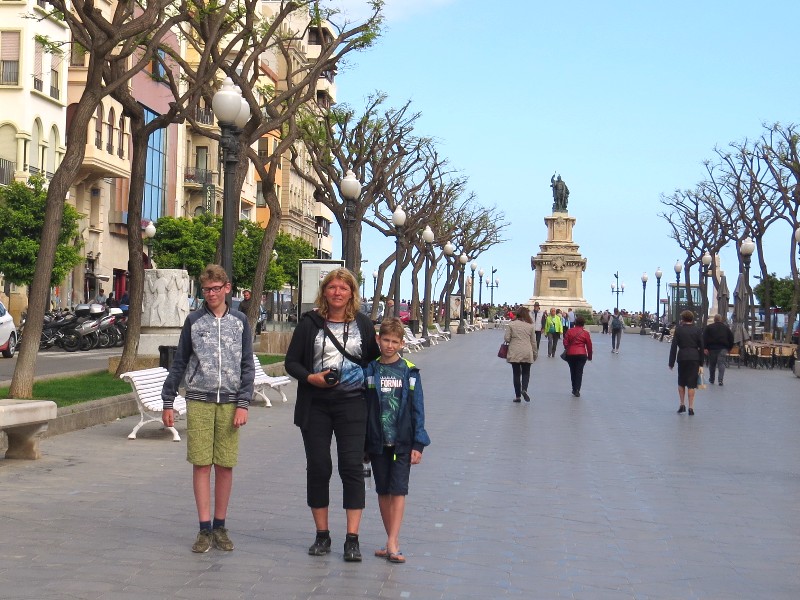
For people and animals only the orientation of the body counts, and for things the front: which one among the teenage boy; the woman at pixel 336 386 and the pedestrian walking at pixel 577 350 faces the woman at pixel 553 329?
the pedestrian walking

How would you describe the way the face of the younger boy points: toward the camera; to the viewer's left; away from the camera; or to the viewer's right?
toward the camera

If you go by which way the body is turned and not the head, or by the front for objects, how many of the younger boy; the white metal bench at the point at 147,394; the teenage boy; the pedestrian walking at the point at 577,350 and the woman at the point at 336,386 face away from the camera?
1

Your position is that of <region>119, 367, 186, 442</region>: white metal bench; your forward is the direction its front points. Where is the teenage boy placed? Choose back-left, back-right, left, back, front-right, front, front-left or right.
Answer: front-right

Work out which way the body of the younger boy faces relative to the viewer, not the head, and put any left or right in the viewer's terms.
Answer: facing the viewer

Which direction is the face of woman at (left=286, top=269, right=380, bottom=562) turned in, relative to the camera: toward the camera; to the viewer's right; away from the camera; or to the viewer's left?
toward the camera

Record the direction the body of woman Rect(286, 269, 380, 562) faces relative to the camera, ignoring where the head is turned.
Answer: toward the camera

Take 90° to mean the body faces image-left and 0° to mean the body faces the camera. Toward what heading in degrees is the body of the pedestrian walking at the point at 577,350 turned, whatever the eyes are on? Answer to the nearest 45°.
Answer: approximately 180°
